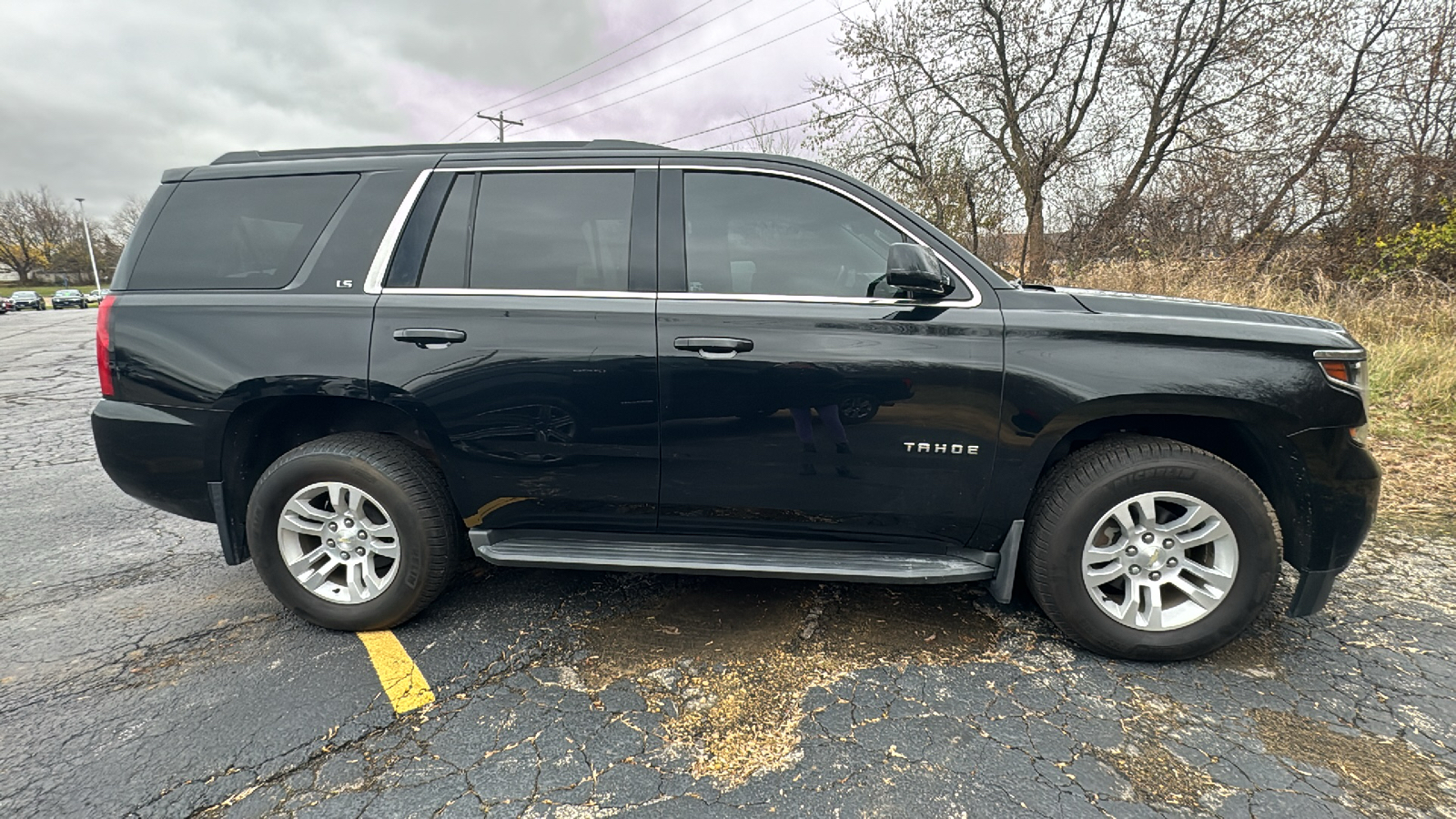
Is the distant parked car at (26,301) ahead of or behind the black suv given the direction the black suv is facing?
behind

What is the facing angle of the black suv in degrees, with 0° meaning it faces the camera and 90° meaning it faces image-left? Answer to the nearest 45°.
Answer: approximately 270°

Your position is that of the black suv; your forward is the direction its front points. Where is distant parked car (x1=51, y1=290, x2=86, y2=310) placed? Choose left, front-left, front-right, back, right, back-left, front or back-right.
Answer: back-left
